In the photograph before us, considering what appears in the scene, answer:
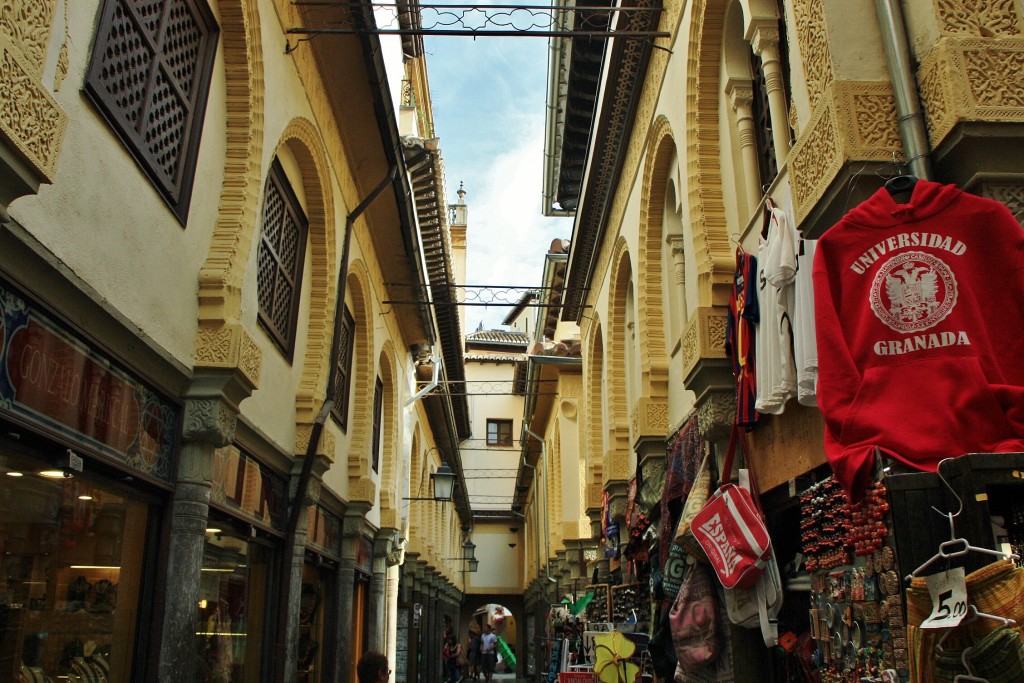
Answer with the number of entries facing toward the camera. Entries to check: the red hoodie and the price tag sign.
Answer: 2

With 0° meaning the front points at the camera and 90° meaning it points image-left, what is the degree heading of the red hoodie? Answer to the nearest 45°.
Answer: approximately 0°

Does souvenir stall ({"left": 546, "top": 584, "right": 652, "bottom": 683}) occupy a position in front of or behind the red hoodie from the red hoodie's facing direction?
behind

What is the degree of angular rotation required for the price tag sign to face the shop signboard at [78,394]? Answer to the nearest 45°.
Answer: approximately 90° to its right

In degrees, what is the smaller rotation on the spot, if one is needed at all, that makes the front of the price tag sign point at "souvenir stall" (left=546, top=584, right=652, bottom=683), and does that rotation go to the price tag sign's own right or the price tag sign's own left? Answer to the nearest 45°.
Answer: approximately 135° to the price tag sign's own right

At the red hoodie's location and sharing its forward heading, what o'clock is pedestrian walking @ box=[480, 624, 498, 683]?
The pedestrian walking is roughly at 5 o'clock from the red hoodie.

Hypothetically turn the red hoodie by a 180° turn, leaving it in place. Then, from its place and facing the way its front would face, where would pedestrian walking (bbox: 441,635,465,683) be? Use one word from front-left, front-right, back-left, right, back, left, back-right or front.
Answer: front-left

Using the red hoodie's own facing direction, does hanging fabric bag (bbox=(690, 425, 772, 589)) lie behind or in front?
behind

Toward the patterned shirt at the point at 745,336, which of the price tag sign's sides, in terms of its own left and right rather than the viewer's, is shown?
back

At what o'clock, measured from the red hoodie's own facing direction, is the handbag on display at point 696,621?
The handbag on display is roughly at 5 o'clock from the red hoodie.

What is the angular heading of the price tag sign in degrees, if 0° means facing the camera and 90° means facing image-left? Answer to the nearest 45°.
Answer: approximately 0°

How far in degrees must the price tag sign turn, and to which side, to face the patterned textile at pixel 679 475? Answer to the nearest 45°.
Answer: approximately 180°
